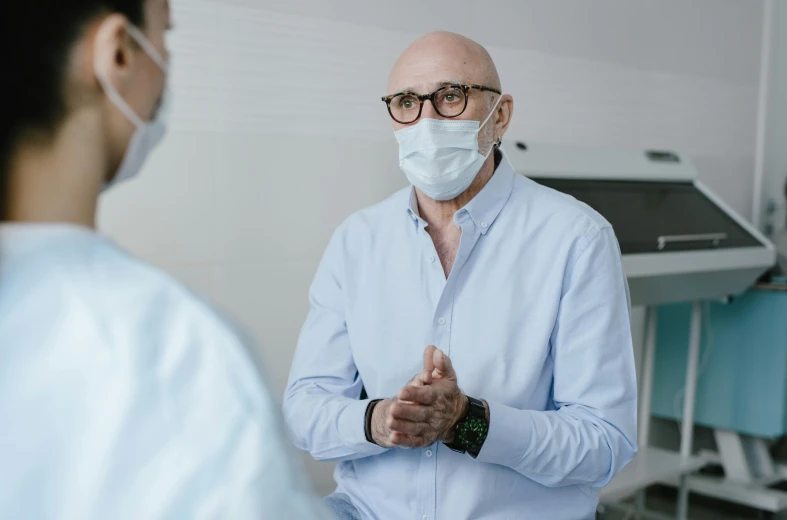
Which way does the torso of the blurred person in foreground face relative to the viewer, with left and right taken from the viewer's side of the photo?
facing away from the viewer and to the right of the viewer

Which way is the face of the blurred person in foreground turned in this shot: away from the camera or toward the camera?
away from the camera

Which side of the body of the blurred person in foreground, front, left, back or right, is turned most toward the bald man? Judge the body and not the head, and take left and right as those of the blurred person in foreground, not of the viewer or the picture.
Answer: front

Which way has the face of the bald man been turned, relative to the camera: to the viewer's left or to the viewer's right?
to the viewer's left
